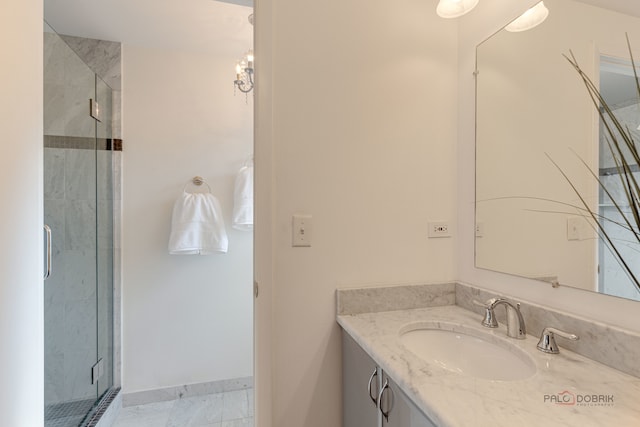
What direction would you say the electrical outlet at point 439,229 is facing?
toward the camera

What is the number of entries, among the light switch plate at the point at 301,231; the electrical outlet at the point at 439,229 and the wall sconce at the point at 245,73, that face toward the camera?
3

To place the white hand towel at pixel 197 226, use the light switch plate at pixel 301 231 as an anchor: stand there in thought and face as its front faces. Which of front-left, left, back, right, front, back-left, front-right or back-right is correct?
back-right

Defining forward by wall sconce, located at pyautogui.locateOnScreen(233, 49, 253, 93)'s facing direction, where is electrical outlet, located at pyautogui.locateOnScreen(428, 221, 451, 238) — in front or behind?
in front

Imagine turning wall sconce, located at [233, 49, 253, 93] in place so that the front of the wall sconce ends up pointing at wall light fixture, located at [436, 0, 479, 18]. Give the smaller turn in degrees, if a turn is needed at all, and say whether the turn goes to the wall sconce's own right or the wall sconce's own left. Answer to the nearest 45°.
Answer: approximately 45° to the wall sconce's own left

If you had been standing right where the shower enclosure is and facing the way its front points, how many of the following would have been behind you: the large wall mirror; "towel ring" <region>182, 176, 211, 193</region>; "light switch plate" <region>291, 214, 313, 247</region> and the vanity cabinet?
0

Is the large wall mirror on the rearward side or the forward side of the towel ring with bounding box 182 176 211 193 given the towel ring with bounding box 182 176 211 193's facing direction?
on the forward side

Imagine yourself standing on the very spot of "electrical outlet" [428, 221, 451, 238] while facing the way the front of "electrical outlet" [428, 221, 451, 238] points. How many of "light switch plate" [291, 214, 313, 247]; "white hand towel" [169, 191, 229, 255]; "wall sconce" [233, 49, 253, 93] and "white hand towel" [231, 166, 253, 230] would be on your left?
0

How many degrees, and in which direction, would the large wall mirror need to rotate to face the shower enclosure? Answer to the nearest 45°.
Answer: approximately 45° to its right

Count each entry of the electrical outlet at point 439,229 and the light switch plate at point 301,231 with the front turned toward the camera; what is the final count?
2

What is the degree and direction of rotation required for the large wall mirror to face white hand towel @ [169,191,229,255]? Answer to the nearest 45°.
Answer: approximately 45° to its right

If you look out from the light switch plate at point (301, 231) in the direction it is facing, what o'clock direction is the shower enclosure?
The shower enclosure is roughly at 4 o'clock from the light switch plate.

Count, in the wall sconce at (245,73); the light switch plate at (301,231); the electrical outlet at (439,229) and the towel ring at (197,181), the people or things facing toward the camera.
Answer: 4

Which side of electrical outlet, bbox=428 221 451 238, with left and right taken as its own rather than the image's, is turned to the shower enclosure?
right

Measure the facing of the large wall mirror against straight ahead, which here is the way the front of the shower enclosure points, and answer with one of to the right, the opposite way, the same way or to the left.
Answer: the opposite way

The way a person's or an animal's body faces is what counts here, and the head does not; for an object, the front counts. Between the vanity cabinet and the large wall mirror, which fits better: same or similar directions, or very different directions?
same or similar directions

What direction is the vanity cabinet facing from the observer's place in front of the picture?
facing the viewer and to the left of the viewer

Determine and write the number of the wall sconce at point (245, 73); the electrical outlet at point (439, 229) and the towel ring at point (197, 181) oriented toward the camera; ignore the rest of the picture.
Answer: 3

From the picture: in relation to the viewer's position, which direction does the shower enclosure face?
facing the viewer and to the right of the viewer

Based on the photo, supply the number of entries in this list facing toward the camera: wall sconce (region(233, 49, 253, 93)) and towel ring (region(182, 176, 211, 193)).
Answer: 2

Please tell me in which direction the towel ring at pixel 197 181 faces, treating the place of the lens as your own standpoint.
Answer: facing the viewer
